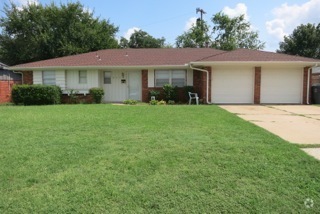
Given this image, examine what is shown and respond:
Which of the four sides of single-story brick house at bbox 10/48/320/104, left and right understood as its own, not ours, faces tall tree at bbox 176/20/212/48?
back

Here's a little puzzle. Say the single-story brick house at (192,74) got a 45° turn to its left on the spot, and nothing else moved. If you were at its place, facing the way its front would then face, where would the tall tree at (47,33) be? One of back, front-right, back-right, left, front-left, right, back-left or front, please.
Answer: back

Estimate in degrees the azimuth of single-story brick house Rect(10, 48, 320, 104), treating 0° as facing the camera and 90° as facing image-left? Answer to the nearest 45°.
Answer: approximately 0°

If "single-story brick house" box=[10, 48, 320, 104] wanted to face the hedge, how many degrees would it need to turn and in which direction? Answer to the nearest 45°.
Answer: approximately 90° to its right

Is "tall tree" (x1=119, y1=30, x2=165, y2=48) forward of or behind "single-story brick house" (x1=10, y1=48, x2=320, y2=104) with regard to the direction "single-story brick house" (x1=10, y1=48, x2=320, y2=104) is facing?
behind

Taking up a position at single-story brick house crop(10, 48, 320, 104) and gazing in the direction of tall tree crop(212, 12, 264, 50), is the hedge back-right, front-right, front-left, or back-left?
back-left

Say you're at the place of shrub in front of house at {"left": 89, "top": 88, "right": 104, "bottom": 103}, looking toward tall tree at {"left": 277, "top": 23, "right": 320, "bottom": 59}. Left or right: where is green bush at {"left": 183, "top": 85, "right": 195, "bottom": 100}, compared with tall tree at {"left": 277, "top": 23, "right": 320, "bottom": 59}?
right

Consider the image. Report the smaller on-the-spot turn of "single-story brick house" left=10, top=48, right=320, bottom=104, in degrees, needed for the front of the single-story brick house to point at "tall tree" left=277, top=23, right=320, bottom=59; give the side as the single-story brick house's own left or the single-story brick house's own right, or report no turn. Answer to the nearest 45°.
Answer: approximately 135° to the single-story brick house's own left
